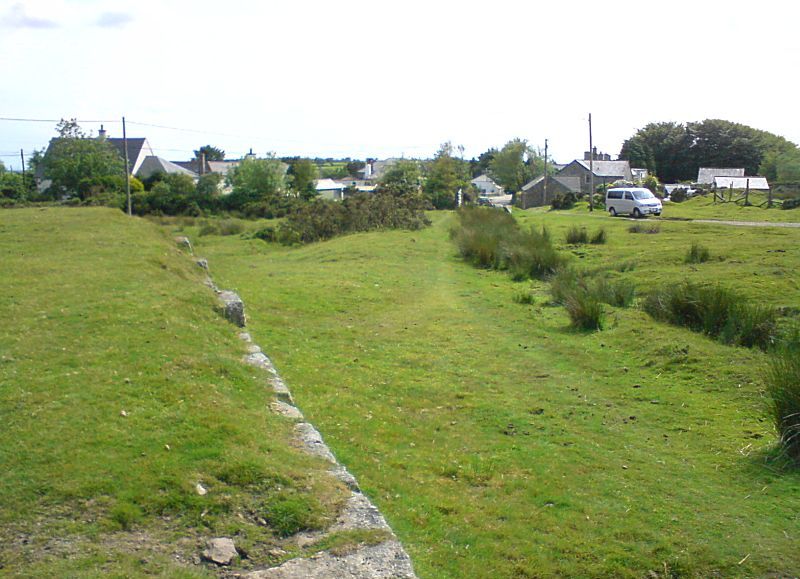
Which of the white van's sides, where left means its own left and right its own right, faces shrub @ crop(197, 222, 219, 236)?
right

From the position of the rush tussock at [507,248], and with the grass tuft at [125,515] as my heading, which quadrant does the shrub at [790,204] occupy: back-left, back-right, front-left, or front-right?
back-left

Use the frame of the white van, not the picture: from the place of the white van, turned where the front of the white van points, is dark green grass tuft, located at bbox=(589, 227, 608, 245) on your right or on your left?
on your right

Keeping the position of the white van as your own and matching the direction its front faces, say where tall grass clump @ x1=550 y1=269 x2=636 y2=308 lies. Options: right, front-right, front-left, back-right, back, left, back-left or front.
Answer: front-right

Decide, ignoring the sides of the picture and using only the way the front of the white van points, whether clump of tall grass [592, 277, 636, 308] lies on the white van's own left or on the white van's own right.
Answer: on the white van's own right

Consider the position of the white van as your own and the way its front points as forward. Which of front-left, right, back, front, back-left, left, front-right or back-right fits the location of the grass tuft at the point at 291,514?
front-right

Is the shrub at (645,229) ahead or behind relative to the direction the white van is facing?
ahead

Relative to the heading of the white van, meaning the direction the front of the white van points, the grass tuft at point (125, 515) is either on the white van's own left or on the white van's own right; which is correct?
on the white van's own right

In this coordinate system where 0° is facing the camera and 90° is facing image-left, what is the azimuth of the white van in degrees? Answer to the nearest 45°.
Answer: approximately 315°

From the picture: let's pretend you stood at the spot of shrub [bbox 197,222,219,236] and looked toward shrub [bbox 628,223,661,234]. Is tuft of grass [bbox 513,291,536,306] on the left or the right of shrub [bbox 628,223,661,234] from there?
right

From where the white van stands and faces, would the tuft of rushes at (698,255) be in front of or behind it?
in front
